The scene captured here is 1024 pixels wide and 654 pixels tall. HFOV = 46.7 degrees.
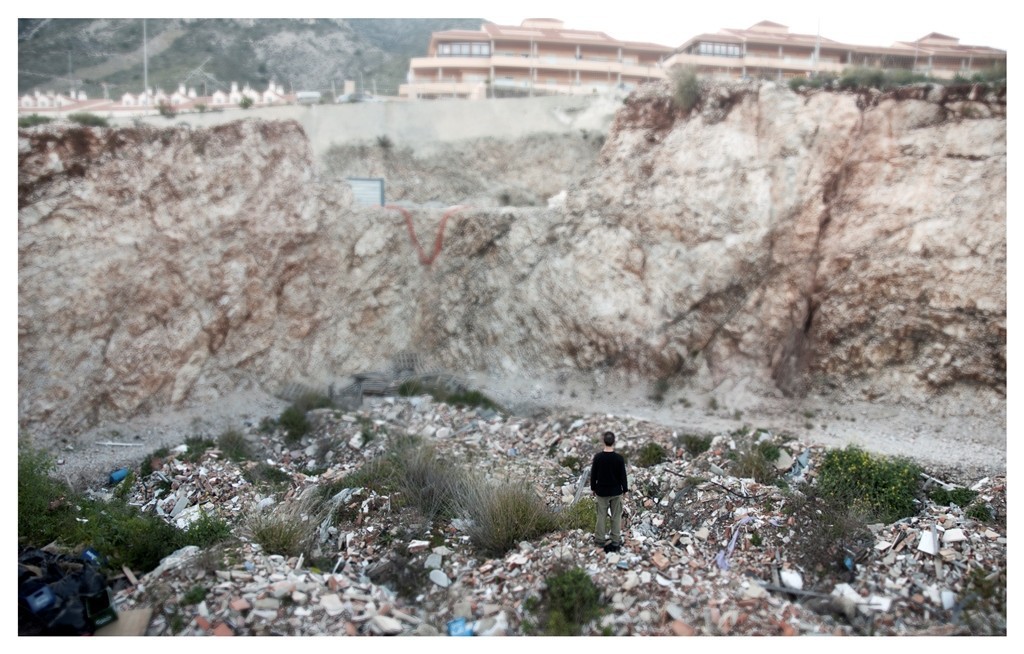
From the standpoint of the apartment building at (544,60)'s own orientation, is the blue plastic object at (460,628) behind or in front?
in front

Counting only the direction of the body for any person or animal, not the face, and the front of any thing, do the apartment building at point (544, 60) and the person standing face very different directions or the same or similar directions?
very different directions

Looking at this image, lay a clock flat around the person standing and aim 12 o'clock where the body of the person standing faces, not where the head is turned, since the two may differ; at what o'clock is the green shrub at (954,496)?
The green shrub is roughly at 2 o'clock from the person standing.

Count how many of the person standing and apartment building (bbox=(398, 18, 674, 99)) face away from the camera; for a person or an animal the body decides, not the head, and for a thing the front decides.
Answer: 1

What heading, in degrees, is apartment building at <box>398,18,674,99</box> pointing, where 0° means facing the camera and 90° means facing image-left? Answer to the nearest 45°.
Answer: approximately 0°

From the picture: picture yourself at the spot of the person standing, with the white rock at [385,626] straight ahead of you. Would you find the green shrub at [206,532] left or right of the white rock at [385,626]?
right

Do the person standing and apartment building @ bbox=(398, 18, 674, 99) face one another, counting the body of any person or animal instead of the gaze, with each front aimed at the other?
yes

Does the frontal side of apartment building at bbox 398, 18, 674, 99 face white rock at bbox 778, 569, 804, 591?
yes

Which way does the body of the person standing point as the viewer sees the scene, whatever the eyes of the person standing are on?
away from the camera

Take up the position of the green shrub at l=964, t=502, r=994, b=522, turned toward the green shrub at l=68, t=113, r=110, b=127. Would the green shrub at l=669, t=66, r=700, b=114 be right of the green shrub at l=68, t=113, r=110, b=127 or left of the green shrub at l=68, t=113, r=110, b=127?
right

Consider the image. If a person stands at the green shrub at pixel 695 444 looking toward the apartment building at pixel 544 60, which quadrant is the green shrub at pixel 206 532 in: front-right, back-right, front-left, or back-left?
back-left

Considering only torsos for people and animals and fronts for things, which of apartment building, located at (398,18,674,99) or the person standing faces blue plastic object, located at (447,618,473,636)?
the apartment building

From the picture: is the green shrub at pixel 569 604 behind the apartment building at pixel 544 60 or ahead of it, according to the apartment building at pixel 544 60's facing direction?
ahead
